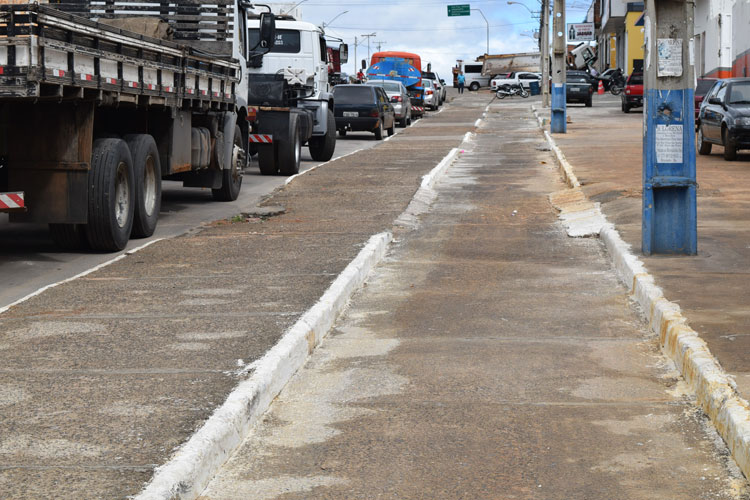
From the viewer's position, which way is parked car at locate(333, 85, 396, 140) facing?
facing away from the viewer

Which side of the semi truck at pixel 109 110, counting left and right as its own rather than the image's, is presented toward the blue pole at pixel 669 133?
right

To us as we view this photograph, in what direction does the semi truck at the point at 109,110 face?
facing away from the viewer and to the right of the viewer

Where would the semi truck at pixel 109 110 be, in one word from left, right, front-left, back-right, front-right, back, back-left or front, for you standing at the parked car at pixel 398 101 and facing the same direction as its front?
back

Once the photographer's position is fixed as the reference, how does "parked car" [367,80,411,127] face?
facing away from the viewer

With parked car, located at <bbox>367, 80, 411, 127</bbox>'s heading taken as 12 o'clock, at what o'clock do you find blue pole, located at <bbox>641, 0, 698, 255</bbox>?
The blue pole is roughly at 6 o'clock from the parked car.

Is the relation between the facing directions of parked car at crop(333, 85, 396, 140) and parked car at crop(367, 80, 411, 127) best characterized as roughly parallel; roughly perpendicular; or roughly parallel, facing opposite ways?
roughly parallel

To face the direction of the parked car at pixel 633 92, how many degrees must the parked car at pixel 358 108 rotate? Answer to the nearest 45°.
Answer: approximately 45° to its right

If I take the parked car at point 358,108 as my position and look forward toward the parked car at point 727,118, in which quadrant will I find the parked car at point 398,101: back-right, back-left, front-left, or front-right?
back-left

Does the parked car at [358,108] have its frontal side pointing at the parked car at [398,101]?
yes

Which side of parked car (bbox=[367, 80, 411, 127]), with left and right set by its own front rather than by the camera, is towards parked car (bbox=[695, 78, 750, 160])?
back

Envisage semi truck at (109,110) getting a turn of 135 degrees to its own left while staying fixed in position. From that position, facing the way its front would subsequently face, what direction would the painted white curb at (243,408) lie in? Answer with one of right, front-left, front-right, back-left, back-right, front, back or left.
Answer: left

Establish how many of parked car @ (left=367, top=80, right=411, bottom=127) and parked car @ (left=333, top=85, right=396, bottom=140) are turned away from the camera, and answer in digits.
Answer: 2
